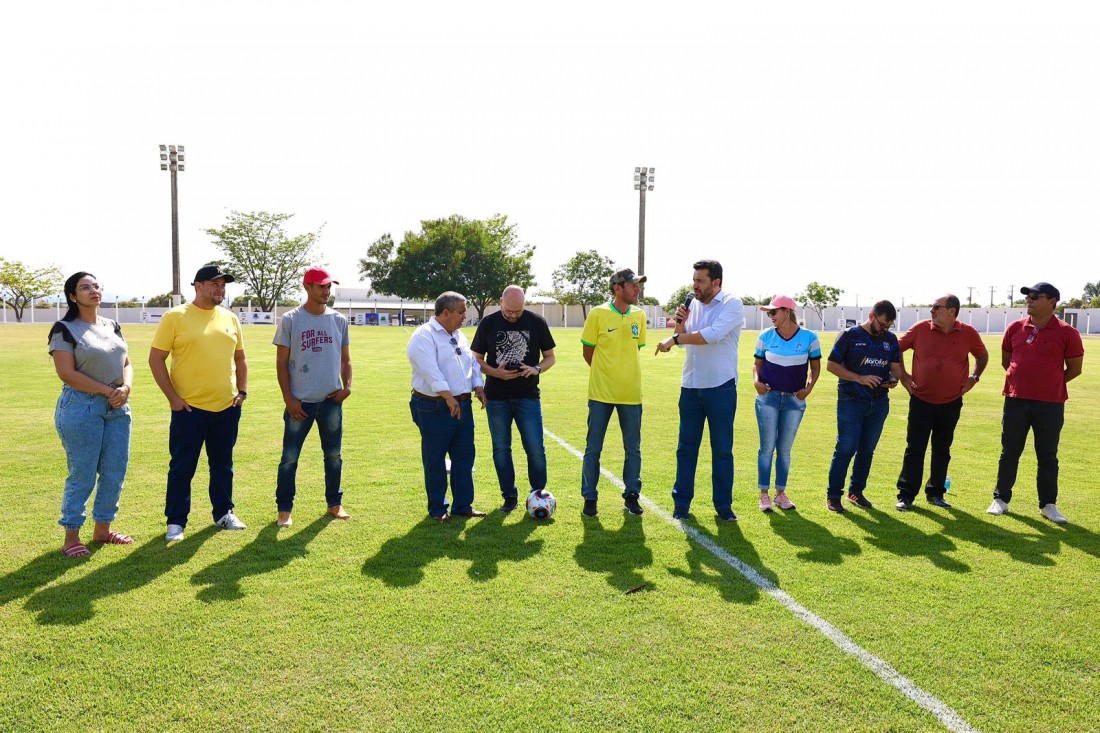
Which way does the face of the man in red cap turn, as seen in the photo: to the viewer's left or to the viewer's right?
to the viewer's right

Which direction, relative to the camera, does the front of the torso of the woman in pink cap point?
toward the camera

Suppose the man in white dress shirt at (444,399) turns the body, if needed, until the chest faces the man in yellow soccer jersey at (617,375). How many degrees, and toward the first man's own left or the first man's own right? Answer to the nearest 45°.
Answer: approximately 45° to the first man's own left

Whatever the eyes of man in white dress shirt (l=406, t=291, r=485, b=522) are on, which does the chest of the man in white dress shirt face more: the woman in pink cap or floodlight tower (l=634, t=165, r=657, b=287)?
the woman in pink cap

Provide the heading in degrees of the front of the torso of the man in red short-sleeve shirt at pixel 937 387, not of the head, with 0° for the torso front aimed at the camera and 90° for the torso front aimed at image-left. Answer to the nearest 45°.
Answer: approximately 0°

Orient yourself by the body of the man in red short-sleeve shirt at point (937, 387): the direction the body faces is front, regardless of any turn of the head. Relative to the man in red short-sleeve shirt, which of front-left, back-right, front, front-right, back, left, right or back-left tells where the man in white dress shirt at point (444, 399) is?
front-right

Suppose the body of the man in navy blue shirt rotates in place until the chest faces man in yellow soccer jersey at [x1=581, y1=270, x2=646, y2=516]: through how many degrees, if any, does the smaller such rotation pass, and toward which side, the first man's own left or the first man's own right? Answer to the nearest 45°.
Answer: approximately 90° to the first man's own right

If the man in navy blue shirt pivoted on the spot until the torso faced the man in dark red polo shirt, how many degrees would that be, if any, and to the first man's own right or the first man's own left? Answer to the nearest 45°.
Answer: approximately 45° to the first man's own left

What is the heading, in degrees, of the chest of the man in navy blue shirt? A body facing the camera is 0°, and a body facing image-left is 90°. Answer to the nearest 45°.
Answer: approximately 315°

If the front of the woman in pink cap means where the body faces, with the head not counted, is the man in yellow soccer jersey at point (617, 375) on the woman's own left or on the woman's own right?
on the woman's own right
